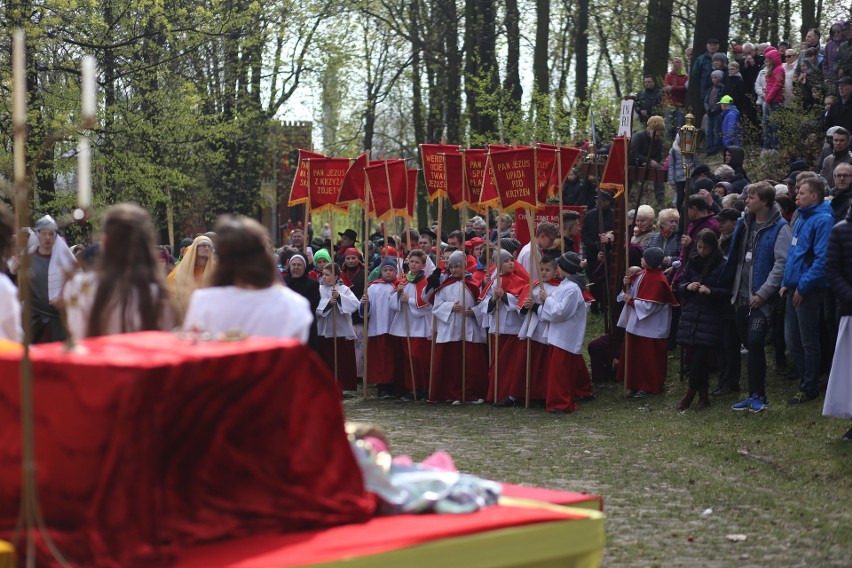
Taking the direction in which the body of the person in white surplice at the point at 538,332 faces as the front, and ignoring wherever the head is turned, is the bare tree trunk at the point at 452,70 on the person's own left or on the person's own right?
on the person's own right

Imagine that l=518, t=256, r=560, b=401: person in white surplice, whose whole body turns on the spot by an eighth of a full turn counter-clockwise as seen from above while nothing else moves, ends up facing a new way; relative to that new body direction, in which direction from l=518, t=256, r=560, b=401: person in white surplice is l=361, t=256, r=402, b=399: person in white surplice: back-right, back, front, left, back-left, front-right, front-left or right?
back-right

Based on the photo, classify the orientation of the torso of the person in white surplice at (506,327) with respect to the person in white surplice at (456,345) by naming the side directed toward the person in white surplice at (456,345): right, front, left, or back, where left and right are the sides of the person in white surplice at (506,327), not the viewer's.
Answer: right

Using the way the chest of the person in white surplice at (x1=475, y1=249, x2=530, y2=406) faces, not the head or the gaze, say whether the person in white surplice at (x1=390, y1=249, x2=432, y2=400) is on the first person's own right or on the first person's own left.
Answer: on the first person's own right

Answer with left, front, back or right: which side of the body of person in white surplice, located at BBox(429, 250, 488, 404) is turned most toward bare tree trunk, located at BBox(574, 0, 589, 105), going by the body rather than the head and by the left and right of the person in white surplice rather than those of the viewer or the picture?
back

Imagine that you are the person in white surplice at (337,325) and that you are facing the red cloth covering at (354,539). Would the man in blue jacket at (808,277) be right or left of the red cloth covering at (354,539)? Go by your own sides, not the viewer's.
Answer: left

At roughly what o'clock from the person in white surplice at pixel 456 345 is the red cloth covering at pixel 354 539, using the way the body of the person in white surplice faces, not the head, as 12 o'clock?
The red cloth covering is roughly at 12 o'clock from the person in white surplice.

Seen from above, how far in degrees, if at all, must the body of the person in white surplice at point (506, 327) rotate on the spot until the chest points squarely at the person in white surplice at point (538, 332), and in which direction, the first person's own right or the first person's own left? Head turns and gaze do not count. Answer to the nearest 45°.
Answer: approximately 90° to the first person's own left

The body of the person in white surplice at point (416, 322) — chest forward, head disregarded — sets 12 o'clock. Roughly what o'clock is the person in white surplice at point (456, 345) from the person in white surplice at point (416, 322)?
the person in white surplice at point (456, 345) is roughly at 9 o'clock from the person in white surplice at point (416, 322).

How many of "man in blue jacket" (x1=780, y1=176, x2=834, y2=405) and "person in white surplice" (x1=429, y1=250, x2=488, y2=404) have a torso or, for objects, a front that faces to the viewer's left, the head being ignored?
1

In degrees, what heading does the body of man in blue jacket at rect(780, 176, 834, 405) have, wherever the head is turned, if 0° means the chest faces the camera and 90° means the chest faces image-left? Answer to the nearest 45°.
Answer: approximately 90°
